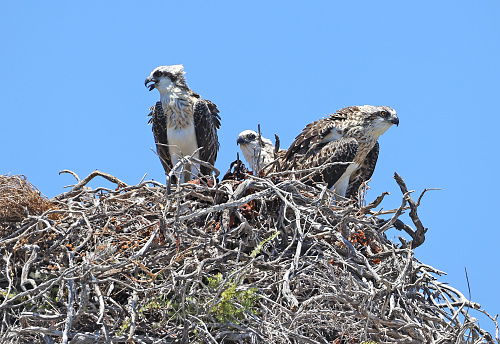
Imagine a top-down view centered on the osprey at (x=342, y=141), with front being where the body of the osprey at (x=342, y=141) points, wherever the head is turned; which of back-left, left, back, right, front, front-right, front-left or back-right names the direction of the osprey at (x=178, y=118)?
back-right

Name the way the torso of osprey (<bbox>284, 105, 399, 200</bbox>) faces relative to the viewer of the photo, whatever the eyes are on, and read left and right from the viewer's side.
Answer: facing the viewer and to the right of the viewer
